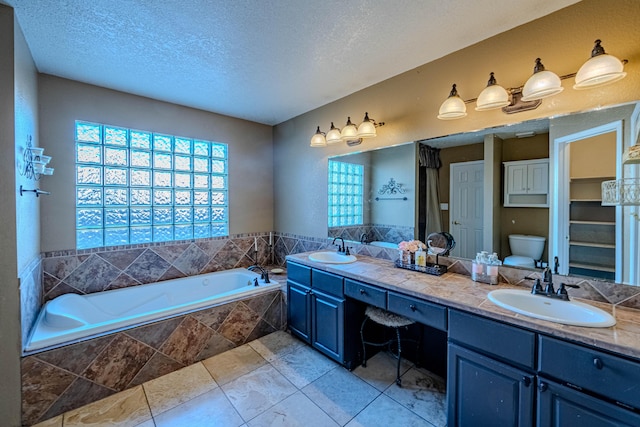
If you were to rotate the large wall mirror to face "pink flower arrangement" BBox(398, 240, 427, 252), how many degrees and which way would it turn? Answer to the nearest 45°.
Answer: approximately 45° to its right

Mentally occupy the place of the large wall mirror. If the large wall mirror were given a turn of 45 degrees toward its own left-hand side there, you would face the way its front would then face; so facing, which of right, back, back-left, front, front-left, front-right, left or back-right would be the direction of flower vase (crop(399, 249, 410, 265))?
right

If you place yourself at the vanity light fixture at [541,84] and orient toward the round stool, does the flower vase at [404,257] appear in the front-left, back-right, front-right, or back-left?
front-right

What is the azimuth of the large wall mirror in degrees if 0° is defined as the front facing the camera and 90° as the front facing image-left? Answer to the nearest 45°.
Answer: approximately 45°
